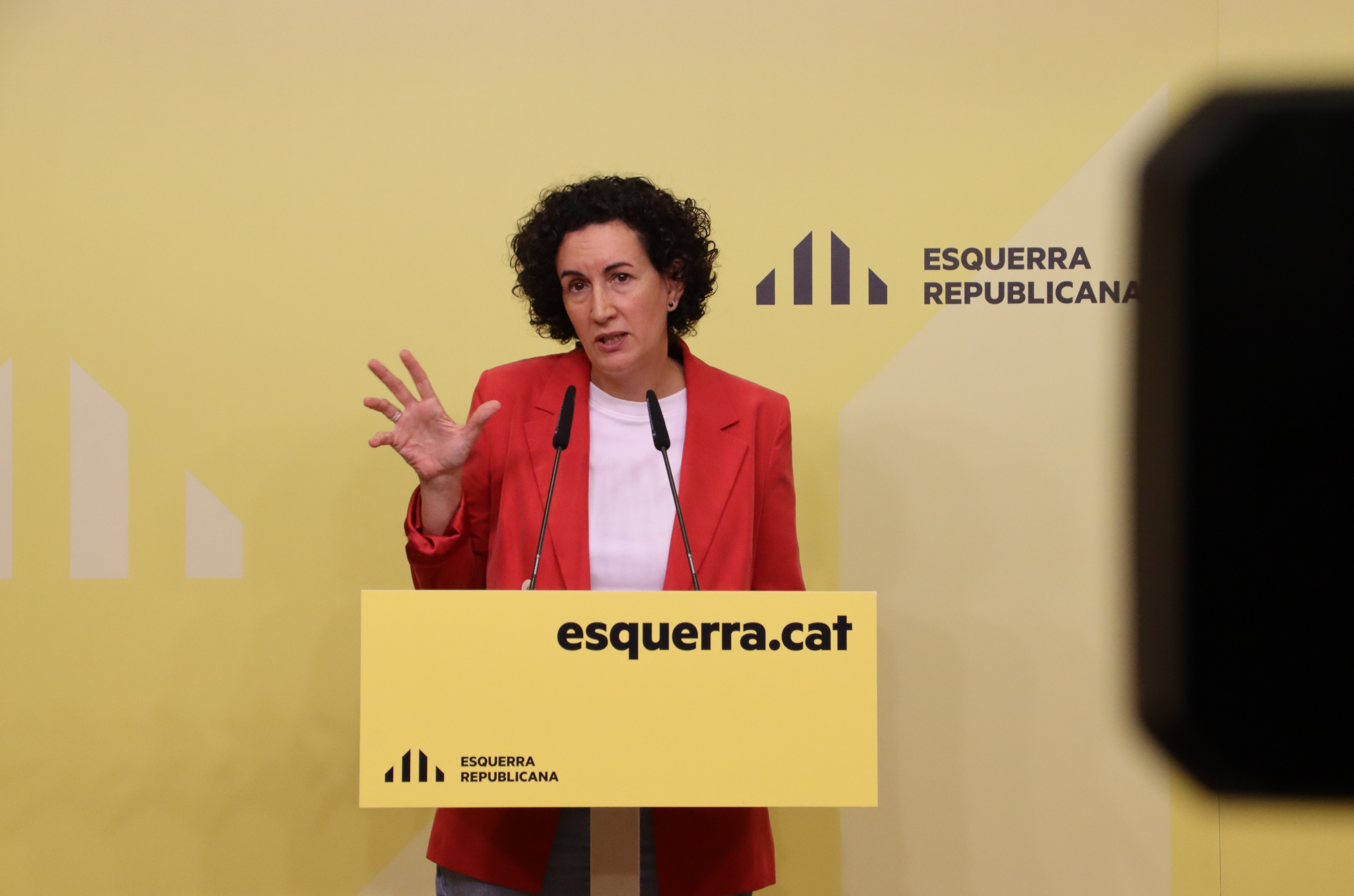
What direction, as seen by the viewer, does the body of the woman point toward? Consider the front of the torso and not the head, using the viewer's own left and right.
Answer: facing the viewer

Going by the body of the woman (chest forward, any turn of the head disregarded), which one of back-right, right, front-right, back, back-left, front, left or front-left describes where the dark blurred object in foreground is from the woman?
front
